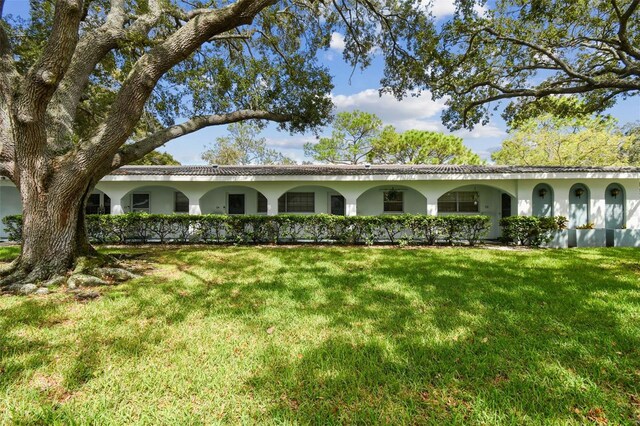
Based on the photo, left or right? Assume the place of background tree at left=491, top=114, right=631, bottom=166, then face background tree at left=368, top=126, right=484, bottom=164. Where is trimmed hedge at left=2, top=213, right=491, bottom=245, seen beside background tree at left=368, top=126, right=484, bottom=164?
left

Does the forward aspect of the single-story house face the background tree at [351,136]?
no

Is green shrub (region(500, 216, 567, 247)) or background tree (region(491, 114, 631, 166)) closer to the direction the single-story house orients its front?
the green shrub

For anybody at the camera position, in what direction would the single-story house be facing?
facing the viewer

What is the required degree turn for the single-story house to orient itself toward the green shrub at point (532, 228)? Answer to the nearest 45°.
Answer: approximately 45° to its left

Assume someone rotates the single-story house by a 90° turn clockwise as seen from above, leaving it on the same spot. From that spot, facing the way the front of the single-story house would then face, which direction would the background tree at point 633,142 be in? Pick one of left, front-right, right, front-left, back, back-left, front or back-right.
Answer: back-right

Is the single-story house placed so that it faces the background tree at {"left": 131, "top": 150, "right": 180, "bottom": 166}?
no

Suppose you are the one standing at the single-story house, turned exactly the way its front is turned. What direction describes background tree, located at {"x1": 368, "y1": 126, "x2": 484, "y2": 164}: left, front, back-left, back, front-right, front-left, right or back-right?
back

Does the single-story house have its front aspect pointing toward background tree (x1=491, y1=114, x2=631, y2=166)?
no

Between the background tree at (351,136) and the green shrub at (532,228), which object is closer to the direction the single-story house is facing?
the green shrub
